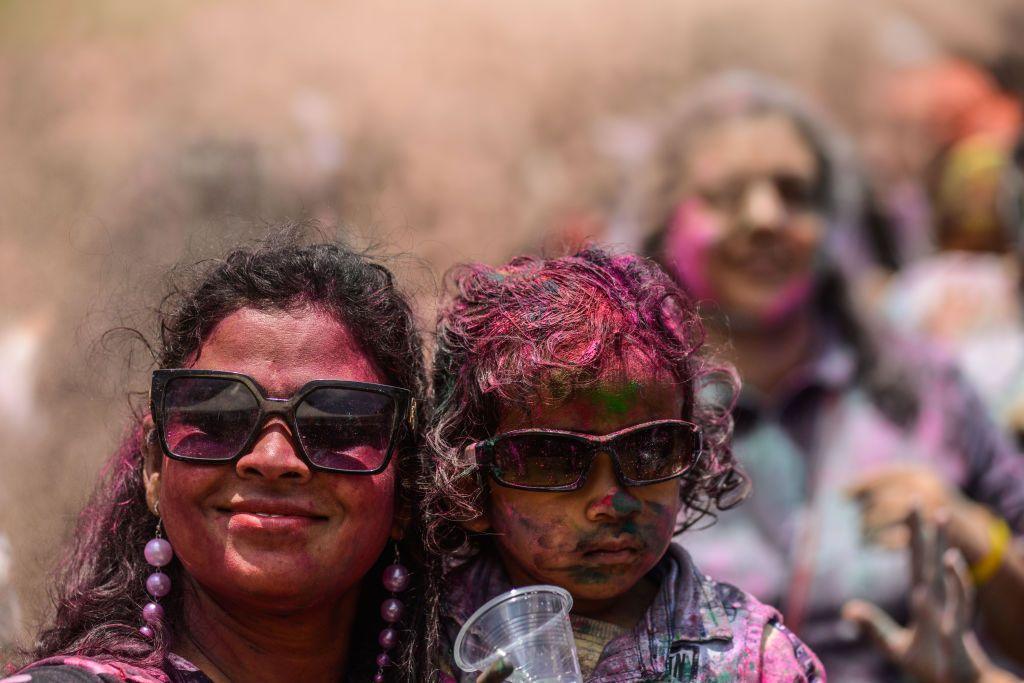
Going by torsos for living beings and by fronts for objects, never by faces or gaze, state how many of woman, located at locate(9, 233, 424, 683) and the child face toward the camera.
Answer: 2

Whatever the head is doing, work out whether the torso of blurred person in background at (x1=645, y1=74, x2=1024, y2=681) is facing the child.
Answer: yes

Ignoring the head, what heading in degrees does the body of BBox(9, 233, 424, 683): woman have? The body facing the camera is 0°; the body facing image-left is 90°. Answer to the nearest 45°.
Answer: approximately 0°

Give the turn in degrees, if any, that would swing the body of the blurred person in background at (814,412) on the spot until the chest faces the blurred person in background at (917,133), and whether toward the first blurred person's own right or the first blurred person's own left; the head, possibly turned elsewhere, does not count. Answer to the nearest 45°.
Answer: approximately 180°

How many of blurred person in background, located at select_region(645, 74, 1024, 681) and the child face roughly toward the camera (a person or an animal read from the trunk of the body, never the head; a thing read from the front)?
2

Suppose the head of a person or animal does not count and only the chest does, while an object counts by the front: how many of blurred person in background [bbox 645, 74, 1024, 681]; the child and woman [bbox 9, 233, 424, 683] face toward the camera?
3

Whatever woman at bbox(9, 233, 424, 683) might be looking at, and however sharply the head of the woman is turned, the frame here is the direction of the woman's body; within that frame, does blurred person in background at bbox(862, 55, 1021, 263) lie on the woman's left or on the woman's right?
on the woman's left

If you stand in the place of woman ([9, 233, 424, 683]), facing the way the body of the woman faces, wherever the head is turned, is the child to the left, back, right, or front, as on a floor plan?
left

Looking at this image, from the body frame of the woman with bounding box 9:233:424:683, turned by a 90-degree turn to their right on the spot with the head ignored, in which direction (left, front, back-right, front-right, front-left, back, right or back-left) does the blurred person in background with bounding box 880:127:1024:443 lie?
back-right

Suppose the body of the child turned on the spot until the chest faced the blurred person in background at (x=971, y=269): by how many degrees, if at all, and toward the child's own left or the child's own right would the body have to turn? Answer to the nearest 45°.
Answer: approximately 135° to the child's own left
